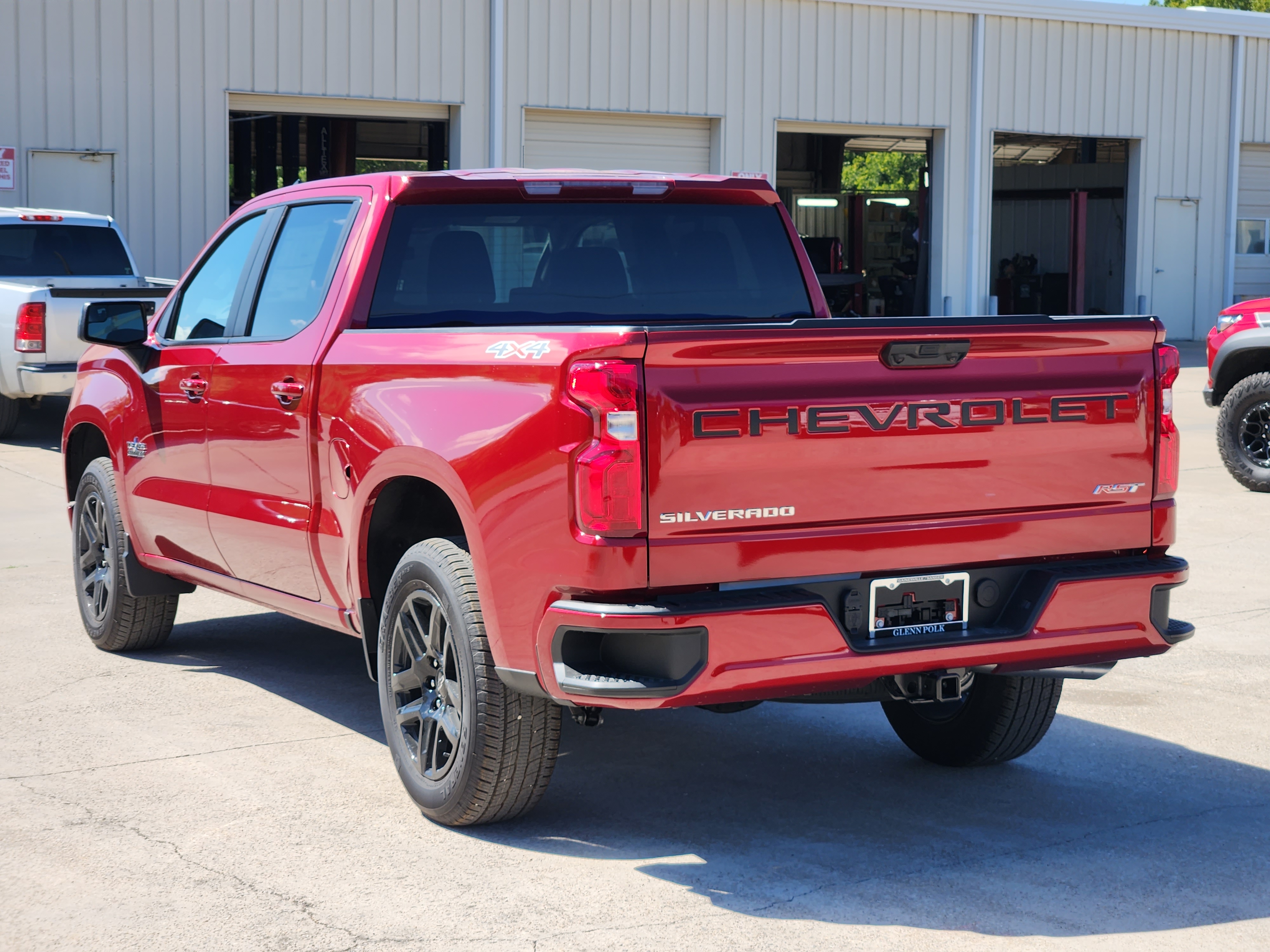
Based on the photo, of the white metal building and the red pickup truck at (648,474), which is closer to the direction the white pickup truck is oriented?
the white metal building

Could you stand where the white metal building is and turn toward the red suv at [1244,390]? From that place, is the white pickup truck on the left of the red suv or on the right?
right

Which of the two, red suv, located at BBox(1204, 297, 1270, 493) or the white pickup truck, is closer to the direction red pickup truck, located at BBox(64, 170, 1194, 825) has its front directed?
the white pickup truck

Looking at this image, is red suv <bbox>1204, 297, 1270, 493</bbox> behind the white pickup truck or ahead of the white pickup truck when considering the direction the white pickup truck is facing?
behind

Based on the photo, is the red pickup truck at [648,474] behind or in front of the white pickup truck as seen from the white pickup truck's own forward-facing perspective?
behind

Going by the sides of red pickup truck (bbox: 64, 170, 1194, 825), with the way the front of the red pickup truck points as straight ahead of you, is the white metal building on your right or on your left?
on your right

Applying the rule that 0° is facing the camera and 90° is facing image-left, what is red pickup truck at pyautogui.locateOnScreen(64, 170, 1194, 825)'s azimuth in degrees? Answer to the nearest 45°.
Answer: approximately 135°

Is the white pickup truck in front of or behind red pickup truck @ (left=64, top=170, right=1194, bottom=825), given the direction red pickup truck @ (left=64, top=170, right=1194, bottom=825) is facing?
in front

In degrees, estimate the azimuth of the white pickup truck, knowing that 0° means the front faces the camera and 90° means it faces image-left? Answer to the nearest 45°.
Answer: approximately 135°
